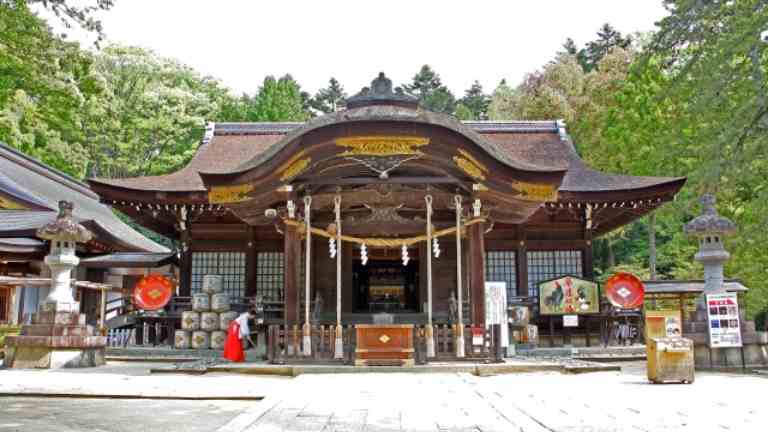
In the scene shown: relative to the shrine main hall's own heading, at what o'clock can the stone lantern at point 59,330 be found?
The stone lantern is roughly at 2 o'clock from the shrine main hall.

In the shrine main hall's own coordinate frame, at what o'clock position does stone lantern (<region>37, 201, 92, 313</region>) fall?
The stone lantern is roughly at 2 o'clock from the shrine main hall.

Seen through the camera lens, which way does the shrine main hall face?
facing the viewer

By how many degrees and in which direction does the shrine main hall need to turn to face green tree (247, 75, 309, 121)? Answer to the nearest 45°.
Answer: approximately 180°

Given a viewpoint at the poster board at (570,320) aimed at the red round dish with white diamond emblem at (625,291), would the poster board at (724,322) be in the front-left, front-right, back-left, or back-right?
front-right

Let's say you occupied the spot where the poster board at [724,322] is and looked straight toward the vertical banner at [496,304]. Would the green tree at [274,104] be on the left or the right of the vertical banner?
right

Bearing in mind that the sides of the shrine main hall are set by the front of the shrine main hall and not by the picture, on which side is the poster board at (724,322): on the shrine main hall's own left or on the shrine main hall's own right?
on the shrine main hall's own left

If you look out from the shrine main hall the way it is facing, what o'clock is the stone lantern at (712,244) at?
The stone lantern is roughly at 10 o'clock from the shrine main hall.
